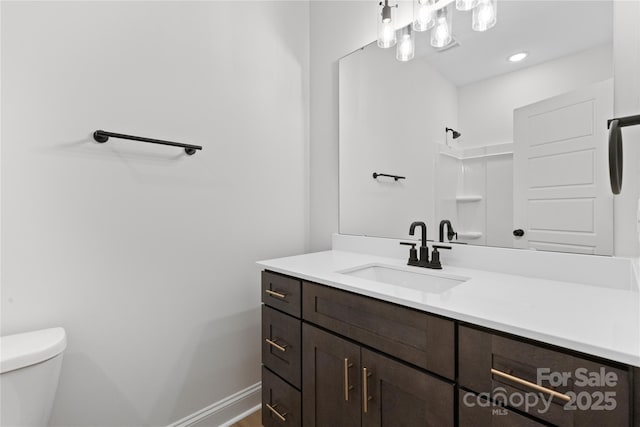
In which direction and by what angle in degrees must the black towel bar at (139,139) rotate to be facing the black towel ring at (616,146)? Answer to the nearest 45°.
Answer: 0° — it already faces it

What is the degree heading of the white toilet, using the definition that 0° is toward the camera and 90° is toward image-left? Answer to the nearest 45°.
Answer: approximately 315°

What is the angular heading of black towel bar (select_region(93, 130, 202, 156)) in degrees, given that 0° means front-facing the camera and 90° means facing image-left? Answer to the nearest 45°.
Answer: approximately 315°

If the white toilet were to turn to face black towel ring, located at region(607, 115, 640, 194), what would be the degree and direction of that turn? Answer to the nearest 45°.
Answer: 0° — it already faces it

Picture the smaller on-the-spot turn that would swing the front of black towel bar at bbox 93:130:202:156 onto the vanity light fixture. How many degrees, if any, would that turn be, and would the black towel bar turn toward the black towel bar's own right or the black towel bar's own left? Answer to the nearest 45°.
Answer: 0° — it already faces it
